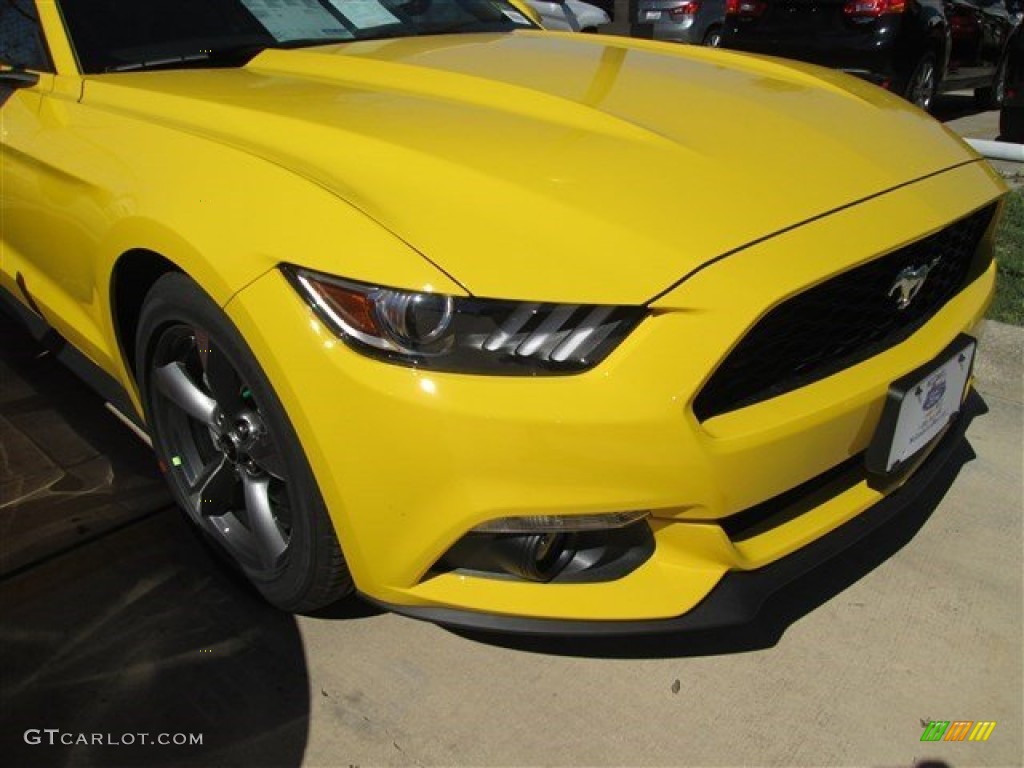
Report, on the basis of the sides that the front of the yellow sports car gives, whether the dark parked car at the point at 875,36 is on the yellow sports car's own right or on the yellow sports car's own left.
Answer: on the yellow sports car's own left

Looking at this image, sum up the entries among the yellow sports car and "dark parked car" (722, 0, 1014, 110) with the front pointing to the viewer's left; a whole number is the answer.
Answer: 0

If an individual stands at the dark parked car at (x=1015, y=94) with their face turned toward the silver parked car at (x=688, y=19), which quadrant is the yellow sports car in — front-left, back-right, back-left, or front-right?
back-left

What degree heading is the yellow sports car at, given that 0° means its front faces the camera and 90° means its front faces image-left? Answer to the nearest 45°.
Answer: approximately 315°

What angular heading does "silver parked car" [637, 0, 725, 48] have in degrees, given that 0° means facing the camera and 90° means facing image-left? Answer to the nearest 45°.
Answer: approximately 225°

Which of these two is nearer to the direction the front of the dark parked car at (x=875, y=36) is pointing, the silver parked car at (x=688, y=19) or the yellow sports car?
the silver parked car

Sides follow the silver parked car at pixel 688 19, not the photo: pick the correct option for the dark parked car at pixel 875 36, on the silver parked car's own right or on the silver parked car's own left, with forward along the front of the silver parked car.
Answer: on the silver parked car's own right

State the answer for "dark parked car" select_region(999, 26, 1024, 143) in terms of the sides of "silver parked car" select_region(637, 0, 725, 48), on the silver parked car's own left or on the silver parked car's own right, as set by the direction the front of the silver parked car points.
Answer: on the silver parked car's own right

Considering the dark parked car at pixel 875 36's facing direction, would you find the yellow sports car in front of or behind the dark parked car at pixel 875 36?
behind

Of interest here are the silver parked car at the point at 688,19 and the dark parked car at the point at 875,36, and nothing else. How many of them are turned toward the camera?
0

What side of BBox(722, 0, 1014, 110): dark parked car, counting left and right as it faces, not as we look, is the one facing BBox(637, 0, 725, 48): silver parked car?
left

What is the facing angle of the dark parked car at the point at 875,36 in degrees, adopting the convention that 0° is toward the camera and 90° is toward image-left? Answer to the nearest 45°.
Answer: approximately 225°

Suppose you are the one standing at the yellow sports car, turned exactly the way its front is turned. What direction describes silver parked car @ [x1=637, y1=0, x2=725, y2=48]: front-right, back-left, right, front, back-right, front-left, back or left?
back-left
